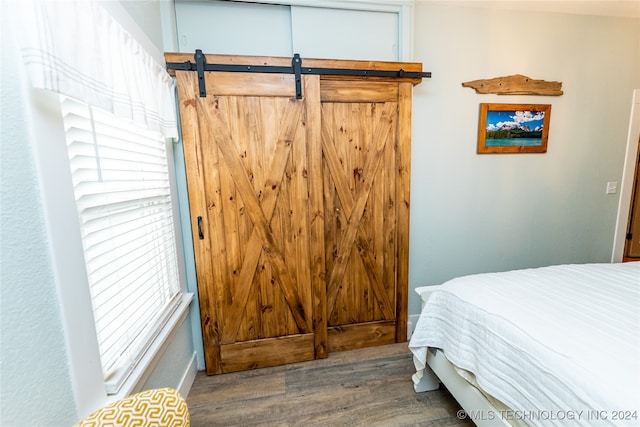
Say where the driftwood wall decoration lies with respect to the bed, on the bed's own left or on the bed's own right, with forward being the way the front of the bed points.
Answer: on the bed's own right

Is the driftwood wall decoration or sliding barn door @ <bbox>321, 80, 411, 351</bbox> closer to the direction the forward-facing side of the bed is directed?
the sliding barn door

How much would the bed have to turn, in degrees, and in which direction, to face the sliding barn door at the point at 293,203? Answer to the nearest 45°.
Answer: approximately 45° to its right

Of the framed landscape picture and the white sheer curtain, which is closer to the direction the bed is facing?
the white sheer curtain
